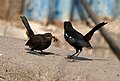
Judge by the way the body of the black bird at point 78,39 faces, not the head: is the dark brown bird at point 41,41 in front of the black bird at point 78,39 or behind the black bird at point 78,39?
in front

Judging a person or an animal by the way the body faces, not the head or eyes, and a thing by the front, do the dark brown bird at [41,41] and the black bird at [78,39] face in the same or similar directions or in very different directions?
very different directions

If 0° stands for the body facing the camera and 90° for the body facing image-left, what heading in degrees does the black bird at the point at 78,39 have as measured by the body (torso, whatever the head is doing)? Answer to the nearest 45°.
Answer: approximately 90°

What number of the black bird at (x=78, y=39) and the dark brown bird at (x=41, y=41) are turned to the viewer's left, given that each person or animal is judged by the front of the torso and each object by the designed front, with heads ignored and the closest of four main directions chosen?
1

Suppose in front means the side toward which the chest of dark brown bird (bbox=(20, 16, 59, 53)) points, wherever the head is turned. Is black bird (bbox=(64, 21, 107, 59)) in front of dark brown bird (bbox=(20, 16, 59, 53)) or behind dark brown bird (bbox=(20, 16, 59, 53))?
in front

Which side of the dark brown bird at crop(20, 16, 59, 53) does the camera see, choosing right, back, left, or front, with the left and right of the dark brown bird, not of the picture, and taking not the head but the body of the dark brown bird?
right
